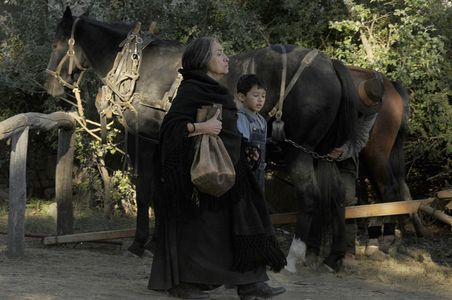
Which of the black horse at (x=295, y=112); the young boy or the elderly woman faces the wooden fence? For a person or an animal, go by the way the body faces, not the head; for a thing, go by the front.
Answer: the black horse

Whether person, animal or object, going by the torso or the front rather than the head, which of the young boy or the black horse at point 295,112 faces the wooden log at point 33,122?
the black horse

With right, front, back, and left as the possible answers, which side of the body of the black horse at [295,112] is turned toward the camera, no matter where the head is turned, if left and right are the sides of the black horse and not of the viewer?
left

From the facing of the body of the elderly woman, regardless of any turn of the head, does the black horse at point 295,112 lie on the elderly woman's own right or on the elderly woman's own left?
on the elderly woman's own left

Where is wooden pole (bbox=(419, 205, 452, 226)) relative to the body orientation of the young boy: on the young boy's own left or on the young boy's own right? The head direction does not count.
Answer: on the young boy's own left

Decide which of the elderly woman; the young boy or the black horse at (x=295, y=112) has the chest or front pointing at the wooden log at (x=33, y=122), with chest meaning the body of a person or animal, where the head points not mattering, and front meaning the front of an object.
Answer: the black horse

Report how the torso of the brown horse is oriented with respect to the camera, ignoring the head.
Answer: to the viewer's left

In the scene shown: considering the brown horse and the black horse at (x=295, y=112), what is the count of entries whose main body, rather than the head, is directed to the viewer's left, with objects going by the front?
2

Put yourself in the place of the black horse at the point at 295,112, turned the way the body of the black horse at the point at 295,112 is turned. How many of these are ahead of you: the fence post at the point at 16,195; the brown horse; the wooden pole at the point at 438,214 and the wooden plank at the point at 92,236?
2

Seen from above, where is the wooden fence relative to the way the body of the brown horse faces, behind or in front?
in front
